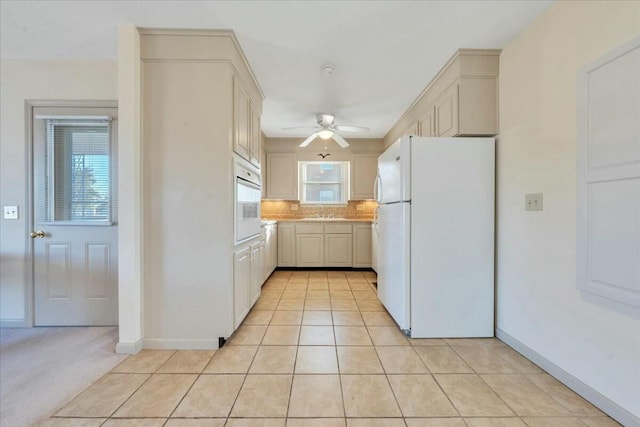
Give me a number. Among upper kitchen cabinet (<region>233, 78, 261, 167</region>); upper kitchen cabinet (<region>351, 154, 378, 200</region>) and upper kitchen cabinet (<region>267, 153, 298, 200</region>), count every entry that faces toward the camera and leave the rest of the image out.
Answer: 2

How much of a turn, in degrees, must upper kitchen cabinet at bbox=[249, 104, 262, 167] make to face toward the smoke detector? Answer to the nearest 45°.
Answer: approximately 45° to its right

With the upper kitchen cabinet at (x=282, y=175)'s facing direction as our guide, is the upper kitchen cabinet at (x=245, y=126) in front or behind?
in front

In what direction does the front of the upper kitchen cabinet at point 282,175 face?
toward the camera

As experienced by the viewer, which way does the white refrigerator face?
facing to the left of the viewer

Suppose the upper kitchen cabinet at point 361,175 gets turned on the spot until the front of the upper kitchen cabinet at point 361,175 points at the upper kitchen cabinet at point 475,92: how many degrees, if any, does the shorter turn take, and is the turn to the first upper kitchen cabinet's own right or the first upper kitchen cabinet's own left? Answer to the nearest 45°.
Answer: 0° — it already faces it

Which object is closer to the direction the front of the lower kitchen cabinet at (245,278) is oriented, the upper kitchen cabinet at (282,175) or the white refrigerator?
the white refrigerator

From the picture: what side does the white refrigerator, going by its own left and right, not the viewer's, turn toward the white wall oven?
front

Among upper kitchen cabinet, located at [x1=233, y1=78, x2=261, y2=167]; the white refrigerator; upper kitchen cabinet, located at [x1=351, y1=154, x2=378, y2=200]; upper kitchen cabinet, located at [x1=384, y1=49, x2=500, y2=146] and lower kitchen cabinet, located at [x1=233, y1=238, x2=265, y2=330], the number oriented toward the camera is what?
1

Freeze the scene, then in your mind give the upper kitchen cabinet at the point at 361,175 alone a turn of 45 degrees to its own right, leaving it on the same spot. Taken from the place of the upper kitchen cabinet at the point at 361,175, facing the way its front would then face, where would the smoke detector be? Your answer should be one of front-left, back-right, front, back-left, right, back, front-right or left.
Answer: front-left

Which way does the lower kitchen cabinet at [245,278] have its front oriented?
to the viewer's right

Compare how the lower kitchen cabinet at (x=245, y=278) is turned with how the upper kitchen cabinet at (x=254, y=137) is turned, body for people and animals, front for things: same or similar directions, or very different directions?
same or similar directions

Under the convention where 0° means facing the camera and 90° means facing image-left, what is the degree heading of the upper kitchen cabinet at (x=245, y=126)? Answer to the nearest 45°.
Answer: approximately 270°

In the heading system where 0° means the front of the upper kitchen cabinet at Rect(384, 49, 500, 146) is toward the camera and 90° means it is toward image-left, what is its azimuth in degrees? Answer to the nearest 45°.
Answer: approximately 90°

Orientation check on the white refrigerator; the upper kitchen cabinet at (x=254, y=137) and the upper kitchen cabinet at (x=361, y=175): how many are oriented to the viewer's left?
1

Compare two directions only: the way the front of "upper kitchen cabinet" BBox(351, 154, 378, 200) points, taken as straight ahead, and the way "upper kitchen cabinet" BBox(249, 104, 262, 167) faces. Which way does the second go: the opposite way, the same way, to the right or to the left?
to the left
